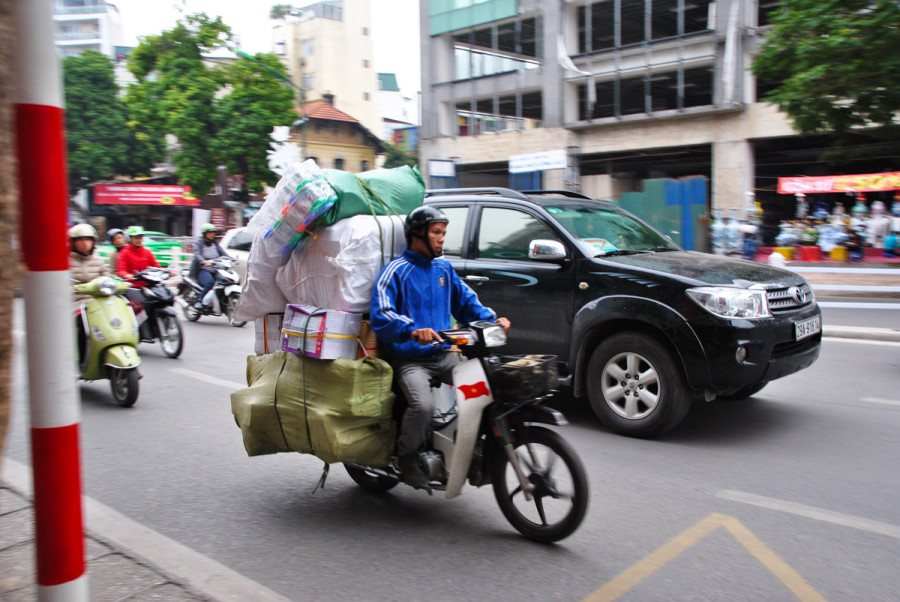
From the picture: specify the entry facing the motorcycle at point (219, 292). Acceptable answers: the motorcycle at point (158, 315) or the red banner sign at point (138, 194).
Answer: the red banner sign

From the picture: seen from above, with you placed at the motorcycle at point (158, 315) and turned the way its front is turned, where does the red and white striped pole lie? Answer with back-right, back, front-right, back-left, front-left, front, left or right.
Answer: front-right

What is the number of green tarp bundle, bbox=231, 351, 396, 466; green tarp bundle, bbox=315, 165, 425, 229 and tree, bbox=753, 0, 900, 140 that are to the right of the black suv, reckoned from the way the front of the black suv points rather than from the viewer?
2

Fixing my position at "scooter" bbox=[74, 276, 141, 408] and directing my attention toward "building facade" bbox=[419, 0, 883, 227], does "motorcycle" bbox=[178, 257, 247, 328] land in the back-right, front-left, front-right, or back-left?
front-left

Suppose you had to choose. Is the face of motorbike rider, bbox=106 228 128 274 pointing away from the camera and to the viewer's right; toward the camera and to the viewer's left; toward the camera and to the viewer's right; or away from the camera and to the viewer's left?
toward the camera and to the viewer's right

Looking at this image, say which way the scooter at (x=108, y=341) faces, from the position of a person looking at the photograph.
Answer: facing the viewer and to the right of the viewer

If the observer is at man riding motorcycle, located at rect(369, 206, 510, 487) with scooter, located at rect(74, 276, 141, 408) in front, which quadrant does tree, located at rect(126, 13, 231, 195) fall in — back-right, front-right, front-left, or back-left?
front-right

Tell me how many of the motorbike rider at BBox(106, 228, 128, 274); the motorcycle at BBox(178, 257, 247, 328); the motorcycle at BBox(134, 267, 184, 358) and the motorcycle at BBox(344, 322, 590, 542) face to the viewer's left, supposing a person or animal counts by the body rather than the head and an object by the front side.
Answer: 0

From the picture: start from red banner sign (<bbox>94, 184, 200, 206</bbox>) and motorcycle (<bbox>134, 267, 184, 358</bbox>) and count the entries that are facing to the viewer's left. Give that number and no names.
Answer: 0

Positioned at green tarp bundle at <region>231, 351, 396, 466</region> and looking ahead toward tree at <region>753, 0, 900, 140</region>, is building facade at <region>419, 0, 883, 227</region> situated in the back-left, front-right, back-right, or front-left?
front-left

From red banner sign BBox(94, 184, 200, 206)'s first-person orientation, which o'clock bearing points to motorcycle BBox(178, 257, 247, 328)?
The motorcycle is roughly at 12 o'clock from the red banner sign.

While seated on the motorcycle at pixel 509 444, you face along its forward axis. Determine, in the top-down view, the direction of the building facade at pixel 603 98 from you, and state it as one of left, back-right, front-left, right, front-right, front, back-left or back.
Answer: back-left

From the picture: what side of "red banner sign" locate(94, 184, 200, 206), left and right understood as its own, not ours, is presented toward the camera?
front
